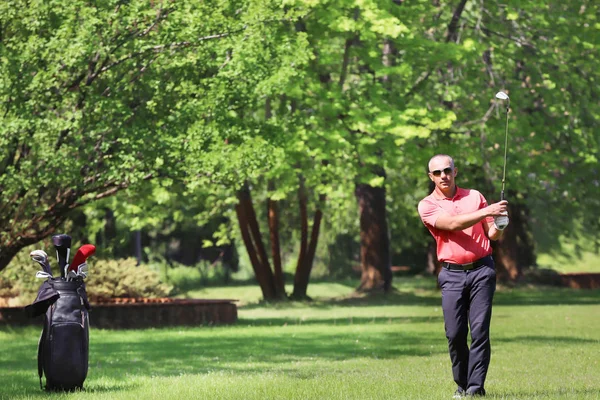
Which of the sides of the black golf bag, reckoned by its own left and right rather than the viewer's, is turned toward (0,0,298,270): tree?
back

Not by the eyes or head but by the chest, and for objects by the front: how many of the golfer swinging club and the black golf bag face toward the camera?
2

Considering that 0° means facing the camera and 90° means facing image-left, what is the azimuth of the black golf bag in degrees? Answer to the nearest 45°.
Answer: approximately 0°

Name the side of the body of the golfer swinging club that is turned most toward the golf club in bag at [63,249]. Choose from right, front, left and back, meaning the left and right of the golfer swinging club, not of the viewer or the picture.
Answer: right

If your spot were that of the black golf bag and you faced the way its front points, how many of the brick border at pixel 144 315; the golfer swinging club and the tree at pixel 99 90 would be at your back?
2

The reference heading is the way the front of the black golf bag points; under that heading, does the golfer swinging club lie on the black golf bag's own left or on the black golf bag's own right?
on the black golf bag's own left

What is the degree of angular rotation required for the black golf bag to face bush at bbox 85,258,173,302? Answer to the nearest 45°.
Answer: approximately 180°

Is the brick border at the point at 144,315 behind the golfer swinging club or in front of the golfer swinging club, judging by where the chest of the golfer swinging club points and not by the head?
behind
